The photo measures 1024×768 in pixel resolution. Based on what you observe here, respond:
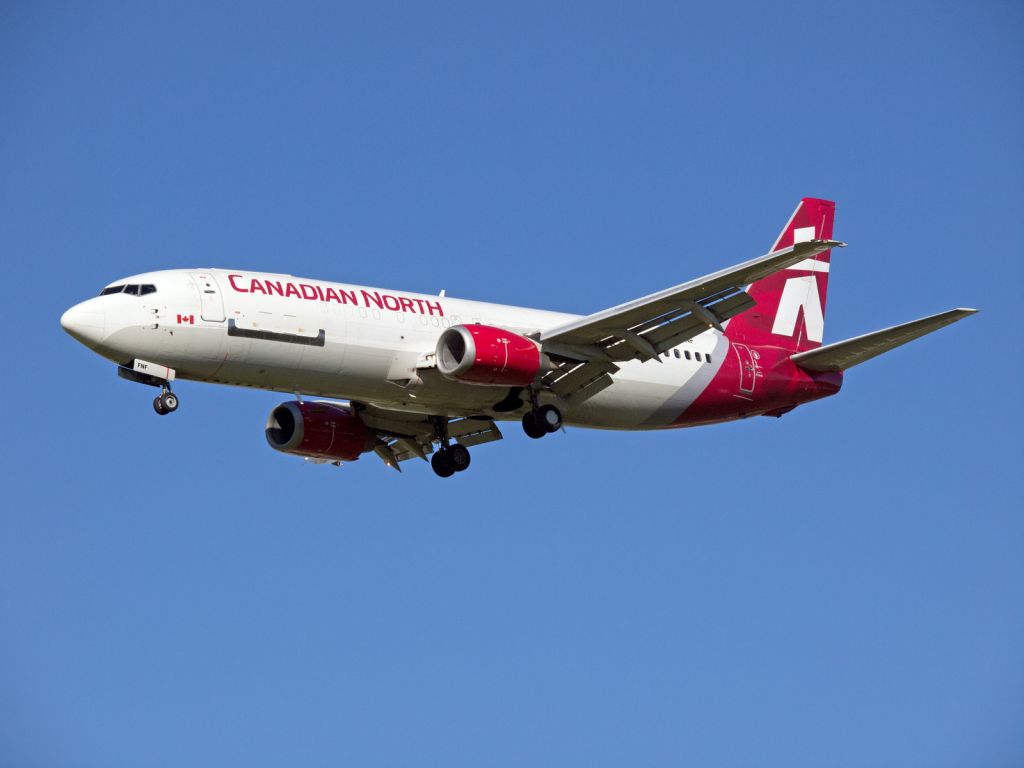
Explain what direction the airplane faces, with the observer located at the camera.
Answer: facing the viewer and to the left of the viewer
